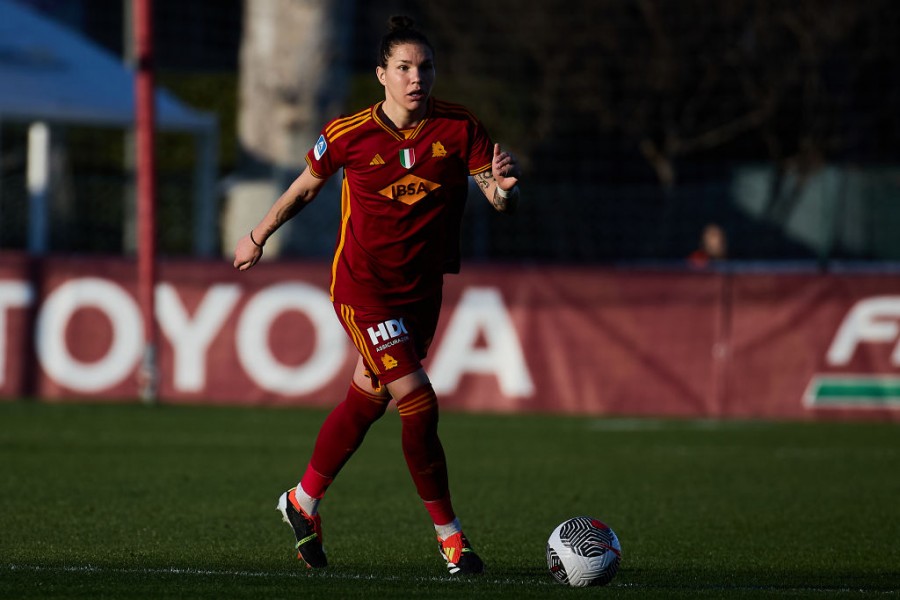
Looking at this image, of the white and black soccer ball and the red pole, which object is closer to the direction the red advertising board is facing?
the white and black soccer ball

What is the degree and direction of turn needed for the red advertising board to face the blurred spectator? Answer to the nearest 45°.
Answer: approximately 135° to its left

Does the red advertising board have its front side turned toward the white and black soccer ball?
yes

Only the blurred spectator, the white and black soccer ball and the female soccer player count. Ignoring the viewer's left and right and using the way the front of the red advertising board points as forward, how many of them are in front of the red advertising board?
2

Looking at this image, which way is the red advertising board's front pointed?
toward the camera

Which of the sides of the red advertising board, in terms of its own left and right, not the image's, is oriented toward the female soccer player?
front

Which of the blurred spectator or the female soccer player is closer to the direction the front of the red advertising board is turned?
the female soccer player

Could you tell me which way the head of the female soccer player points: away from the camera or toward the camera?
toward the camera

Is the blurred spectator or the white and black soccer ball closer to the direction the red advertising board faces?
the white and black soccer ball
